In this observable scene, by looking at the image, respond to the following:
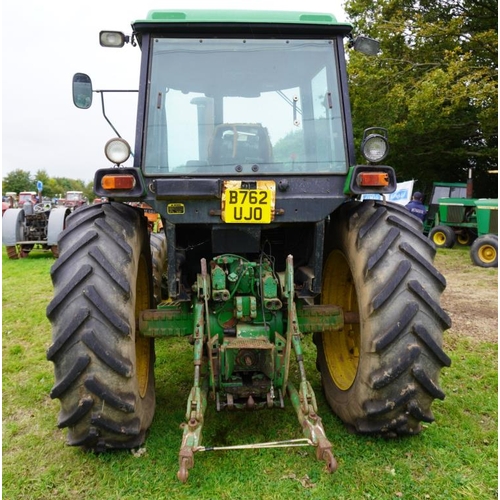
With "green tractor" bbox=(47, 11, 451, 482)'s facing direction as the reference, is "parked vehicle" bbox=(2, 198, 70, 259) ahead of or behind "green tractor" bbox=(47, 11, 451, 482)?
ahead

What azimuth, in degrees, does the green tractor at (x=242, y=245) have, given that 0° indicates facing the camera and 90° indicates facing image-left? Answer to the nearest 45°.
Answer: approximately 180°
